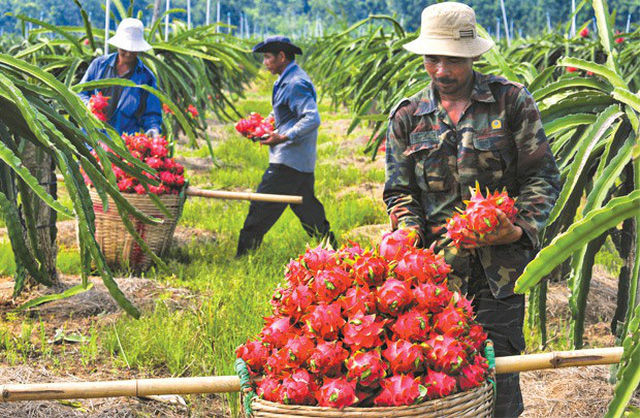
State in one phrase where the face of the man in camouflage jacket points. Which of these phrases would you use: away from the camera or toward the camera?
toward the camera

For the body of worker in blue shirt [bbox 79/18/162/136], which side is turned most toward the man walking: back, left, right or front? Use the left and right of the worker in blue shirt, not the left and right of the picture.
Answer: left

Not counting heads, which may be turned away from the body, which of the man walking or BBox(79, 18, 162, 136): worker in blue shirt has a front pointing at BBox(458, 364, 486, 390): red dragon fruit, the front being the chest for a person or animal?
the worker in blue shirt

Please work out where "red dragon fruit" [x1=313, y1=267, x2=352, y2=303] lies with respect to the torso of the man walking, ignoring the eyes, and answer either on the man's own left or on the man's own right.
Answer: on the man's own left

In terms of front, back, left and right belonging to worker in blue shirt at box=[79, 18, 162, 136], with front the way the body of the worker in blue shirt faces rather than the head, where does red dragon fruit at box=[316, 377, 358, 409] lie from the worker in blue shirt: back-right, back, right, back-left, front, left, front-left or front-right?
front

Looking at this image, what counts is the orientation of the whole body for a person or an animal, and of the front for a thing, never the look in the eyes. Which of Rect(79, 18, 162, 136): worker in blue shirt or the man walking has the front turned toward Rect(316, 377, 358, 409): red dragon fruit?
the worker in blue shirt

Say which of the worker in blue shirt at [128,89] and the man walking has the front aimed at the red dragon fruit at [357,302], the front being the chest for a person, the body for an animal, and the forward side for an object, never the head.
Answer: the worker in blue shirt

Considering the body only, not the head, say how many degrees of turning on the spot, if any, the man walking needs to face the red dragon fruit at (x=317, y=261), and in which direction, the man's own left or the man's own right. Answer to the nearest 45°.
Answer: approximately 90° to the man's own left

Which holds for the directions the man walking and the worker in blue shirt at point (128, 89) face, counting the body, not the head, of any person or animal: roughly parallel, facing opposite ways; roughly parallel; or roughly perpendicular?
roughly perpendicular

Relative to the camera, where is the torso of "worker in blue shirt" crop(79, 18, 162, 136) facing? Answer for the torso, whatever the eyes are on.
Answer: toward the camera

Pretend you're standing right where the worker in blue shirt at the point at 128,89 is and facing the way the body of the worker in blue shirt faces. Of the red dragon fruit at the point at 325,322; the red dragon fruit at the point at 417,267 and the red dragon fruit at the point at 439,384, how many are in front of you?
3

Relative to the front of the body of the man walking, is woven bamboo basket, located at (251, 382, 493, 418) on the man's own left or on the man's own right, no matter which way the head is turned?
on the man's own left

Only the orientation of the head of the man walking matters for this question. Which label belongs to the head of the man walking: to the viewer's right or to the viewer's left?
to the viewer's left

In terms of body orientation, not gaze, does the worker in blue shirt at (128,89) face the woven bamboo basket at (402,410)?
yes

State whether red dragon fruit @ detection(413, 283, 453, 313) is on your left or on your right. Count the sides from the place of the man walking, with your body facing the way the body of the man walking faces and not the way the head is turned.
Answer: on your left

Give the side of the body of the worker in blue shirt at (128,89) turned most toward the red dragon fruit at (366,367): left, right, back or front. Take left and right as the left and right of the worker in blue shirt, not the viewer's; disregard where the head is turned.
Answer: front

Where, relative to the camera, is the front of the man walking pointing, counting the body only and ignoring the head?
to the viewer's left

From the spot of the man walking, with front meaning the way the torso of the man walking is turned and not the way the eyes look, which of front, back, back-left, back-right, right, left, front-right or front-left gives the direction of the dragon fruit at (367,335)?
left

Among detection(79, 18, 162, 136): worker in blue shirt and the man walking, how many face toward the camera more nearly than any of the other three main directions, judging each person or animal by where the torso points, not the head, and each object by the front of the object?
1

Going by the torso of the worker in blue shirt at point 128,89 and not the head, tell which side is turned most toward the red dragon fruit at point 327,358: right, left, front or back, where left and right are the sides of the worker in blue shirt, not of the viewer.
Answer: front

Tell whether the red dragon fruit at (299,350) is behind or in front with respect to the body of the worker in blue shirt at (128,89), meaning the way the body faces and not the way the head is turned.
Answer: in front
